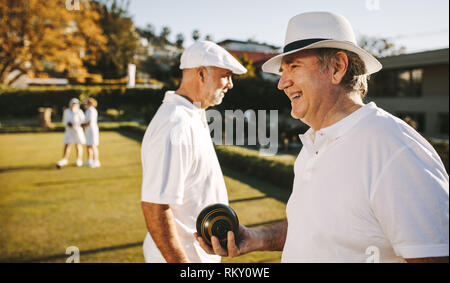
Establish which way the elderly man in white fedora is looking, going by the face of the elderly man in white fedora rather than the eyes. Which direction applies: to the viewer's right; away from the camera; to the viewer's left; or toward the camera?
to the viewer's left

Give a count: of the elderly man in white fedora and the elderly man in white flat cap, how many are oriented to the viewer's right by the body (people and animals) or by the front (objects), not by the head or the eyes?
1

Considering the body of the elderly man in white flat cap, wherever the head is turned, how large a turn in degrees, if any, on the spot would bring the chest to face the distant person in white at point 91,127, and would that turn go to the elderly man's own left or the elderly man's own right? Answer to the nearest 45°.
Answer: approximately 90° to the elderly man's own left

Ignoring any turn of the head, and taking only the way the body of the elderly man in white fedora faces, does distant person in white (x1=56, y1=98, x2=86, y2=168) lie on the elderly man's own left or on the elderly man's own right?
on the elderly man's own right

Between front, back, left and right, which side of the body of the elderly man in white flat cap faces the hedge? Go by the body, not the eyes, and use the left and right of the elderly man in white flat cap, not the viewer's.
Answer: left

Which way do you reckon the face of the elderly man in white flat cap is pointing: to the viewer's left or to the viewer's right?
to the viewer's right

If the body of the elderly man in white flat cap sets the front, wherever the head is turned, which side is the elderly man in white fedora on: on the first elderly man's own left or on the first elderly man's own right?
on the first elderly man's own right

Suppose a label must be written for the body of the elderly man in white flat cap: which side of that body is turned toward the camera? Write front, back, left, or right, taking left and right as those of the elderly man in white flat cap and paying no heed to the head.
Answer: right

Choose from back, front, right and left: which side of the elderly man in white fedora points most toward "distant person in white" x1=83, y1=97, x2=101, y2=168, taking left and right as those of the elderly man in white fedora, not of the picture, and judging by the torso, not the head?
right

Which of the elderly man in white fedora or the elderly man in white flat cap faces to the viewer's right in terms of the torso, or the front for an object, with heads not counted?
the elderly man in white flat cap

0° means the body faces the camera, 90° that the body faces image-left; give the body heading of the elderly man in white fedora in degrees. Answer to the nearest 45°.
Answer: approximately 45°
